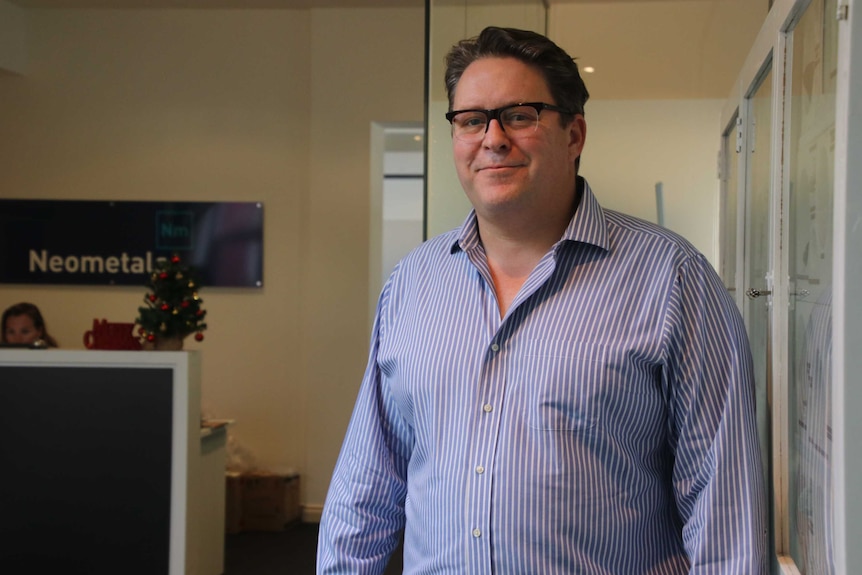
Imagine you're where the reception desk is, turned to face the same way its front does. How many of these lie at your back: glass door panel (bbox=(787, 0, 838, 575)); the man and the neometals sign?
1

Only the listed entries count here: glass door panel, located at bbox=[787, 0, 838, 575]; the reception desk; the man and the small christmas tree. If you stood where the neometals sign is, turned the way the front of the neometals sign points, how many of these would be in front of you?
4

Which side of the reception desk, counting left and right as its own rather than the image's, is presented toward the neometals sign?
back

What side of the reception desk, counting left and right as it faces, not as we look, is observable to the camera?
front

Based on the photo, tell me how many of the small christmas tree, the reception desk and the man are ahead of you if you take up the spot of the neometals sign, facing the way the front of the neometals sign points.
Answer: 3

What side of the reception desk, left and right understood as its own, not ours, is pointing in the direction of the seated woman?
back

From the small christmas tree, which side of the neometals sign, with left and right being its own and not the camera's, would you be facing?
front

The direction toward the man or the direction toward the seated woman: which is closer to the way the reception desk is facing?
the man

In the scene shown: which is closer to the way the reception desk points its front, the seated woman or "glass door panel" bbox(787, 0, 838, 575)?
the glass door panel

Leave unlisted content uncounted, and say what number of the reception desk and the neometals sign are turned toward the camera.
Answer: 2

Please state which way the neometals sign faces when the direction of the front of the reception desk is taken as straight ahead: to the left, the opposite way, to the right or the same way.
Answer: the same way

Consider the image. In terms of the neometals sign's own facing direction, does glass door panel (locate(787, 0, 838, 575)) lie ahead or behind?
ahead
